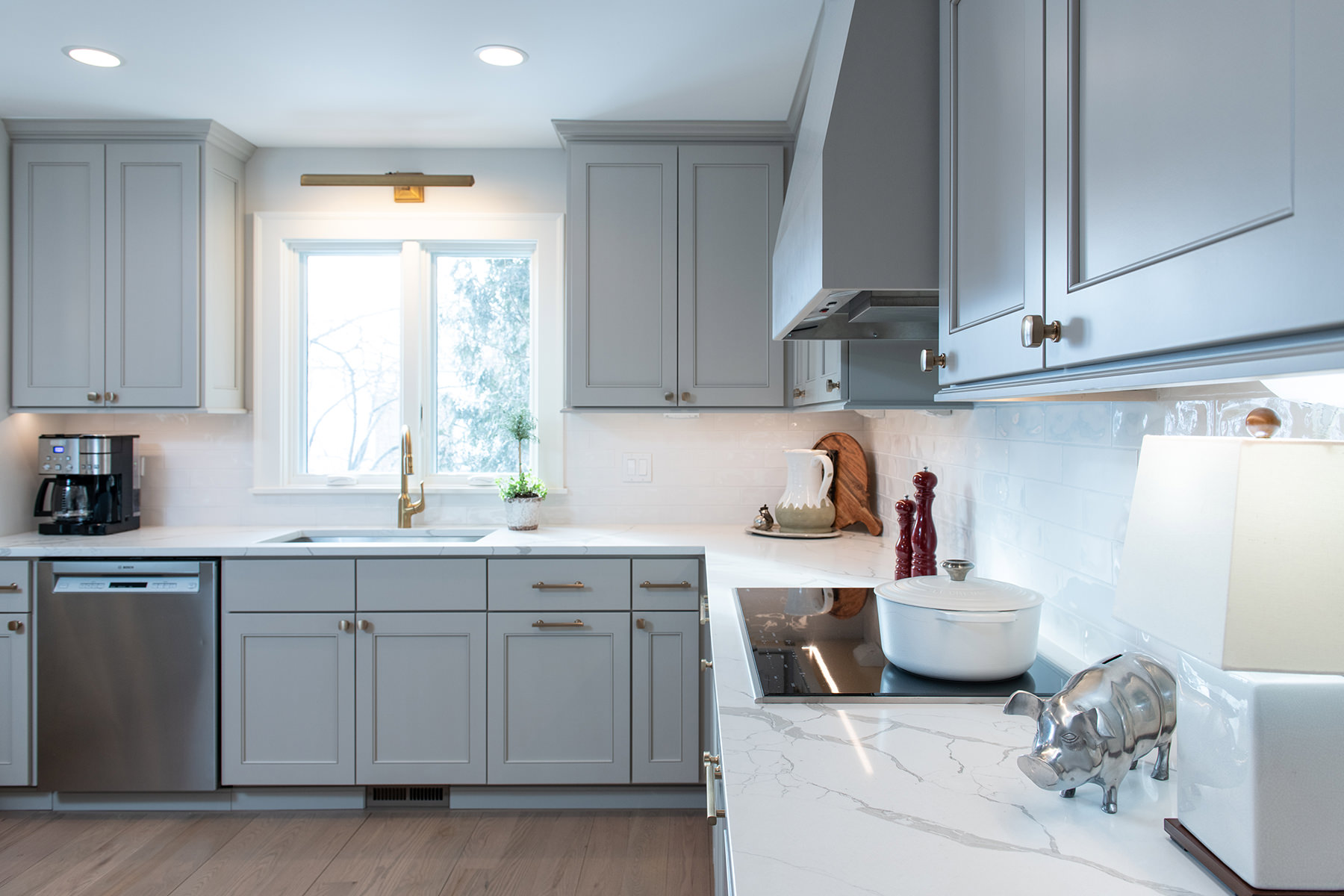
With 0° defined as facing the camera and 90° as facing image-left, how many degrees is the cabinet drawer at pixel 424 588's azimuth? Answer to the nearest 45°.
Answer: approximately 0°

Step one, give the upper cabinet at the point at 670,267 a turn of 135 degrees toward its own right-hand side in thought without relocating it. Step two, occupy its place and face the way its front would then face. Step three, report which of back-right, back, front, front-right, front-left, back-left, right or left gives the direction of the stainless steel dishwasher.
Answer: front-left

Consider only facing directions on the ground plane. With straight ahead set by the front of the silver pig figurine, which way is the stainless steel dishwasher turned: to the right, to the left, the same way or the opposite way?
to the left

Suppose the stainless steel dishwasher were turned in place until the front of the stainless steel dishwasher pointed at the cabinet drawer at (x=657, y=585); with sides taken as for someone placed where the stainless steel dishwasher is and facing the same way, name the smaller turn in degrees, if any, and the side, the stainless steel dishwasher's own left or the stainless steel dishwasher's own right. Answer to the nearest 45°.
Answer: approximately 45° to the stainless steel dishwasher's own left

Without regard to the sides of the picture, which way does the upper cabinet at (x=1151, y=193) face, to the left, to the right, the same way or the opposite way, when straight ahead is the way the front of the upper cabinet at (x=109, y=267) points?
to the right

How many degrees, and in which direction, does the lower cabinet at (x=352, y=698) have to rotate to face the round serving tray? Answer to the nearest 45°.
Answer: approximately 90° to its left

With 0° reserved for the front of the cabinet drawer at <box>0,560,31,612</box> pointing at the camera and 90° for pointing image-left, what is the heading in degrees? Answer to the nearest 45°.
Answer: approximately 0°

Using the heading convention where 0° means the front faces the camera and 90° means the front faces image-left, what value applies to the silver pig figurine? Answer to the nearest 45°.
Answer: approximately 45°

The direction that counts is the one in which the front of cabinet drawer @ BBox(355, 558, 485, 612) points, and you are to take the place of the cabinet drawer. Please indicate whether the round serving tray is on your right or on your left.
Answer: on your left
